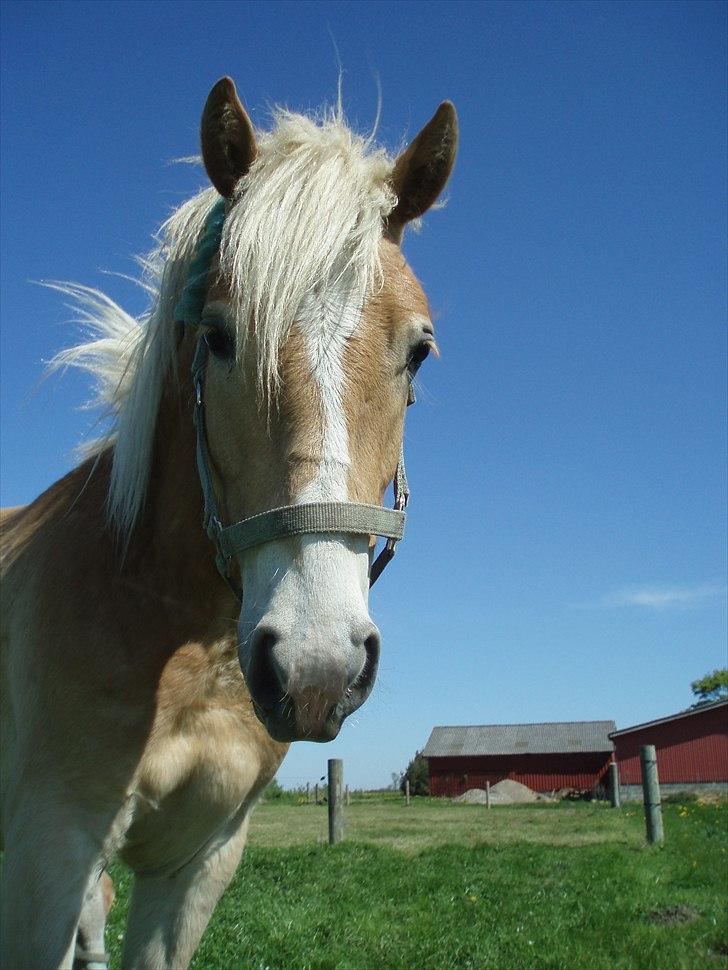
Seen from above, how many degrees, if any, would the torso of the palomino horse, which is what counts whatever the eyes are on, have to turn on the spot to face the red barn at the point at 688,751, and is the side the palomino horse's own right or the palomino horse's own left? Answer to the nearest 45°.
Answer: approximately 90° to the palomino horse's own left

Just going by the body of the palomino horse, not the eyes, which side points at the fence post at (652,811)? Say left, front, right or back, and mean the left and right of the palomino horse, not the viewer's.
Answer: left

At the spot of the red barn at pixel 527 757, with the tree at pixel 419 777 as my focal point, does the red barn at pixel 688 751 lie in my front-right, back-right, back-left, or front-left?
back-left

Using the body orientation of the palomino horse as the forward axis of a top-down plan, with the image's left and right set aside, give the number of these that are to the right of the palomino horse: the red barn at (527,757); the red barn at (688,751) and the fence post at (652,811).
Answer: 0

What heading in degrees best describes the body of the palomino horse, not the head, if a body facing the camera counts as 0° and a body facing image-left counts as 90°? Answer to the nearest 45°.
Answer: approximately 315°

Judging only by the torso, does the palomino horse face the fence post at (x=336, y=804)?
no

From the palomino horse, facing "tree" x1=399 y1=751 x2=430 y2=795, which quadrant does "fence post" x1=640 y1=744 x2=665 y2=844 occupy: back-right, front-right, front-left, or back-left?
front-right

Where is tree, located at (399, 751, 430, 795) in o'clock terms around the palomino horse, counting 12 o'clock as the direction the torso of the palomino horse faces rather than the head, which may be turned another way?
The tree is roughly at 8 o'clock from the palomino horse.

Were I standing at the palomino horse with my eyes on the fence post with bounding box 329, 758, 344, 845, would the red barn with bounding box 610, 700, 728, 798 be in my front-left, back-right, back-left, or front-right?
front-right

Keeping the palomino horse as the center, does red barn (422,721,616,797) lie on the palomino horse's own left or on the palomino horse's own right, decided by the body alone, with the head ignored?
on the palomino horse's own left
